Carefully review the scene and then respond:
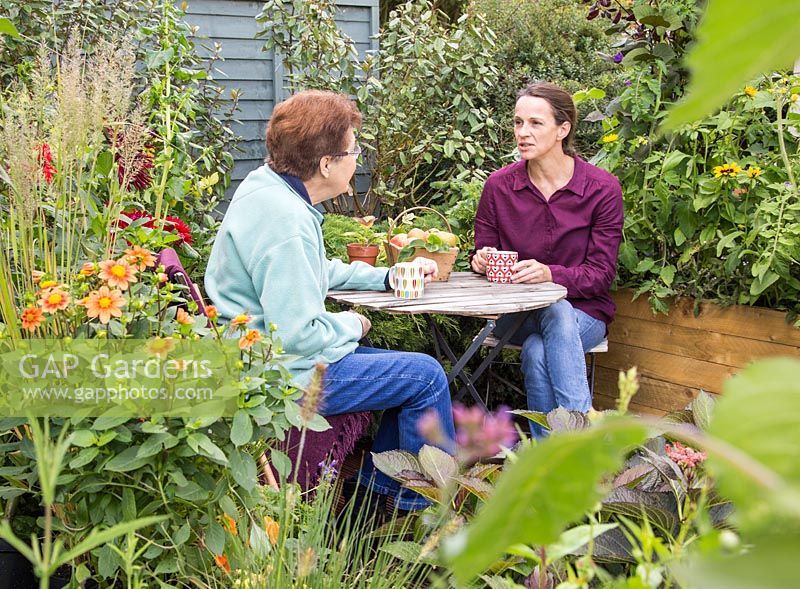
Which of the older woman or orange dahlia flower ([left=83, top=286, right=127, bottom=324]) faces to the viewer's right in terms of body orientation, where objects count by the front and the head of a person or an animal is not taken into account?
the older woman

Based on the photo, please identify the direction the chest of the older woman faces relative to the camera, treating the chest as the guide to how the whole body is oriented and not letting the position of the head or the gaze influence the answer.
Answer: to the viewer's right

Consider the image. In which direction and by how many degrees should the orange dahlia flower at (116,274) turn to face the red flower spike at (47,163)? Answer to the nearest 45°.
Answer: approximately 180°

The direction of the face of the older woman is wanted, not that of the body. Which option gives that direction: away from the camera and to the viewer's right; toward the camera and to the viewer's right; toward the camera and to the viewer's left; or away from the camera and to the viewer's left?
away from the camera and to the viewer's right

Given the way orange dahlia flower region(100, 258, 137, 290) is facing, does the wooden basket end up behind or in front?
behind

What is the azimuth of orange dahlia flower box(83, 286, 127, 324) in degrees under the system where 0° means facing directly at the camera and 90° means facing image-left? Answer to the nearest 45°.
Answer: approximately 0°

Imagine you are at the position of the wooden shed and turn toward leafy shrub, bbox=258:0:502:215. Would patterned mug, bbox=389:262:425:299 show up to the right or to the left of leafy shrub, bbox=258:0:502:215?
right

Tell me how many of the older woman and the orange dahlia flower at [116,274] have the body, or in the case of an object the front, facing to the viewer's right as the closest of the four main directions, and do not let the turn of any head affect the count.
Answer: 1

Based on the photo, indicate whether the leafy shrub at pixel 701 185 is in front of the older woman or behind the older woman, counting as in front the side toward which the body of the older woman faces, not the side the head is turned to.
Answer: in front

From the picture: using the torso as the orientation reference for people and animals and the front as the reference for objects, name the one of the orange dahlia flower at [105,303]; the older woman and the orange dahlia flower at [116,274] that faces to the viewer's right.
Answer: the older woman

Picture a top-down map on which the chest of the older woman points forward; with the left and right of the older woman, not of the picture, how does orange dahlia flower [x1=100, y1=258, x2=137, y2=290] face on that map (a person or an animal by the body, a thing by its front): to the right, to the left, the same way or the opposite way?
to the right

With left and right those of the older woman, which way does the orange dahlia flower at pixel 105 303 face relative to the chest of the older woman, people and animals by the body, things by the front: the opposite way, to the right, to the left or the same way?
to the right
